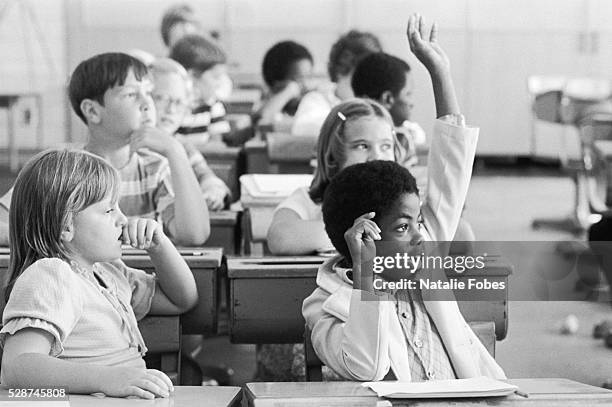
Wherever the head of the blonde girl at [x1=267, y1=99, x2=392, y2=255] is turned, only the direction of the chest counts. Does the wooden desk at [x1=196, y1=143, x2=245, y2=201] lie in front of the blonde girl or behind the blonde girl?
behind

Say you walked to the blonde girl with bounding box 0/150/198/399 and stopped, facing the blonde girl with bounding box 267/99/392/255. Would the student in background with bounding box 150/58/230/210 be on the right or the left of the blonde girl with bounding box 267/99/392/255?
left

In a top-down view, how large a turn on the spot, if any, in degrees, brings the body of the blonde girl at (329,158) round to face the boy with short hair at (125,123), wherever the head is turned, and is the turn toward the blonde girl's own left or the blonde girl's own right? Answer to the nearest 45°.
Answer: approximately 90° to the blonde girl's own right

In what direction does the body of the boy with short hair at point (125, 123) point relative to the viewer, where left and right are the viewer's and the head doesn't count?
facing the viewer and to the right of the viewer

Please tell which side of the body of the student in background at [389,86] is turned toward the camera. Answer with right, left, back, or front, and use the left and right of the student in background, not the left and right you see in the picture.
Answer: right

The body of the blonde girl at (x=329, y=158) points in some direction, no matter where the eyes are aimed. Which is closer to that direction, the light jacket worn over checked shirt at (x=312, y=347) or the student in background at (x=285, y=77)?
the light jacket worn over checked shirt
